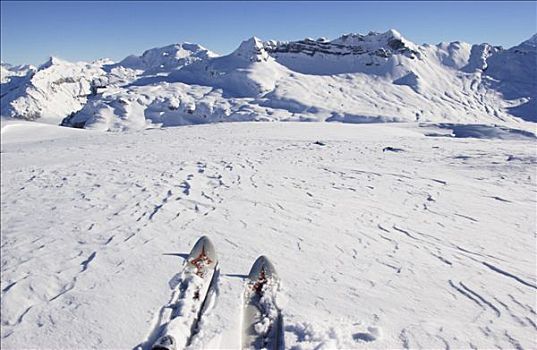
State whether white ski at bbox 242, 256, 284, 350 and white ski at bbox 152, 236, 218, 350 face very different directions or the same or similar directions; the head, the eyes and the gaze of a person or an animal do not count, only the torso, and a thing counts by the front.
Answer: same or similar directions

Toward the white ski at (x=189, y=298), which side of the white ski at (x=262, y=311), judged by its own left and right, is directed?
left

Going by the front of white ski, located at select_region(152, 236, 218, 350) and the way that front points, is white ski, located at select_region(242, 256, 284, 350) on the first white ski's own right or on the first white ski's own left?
on the first white ski's own right

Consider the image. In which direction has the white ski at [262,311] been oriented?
away from the camera

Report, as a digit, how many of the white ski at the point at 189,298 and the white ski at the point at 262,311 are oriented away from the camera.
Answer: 2

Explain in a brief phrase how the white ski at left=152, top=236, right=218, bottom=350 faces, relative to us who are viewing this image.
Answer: facing away from the viewer
